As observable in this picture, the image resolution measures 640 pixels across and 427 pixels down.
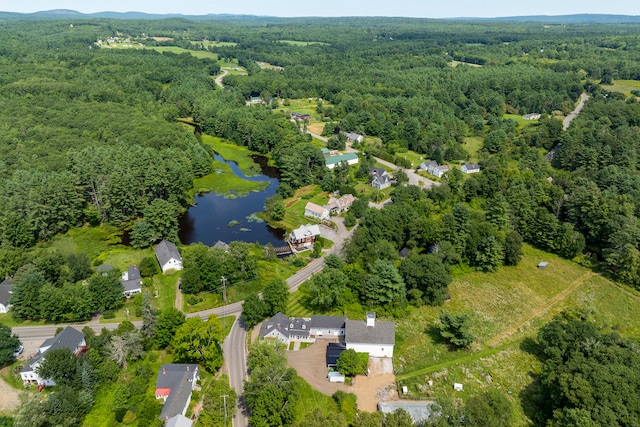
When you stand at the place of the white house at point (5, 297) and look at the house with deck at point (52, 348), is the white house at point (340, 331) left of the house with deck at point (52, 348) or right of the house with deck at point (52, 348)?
left

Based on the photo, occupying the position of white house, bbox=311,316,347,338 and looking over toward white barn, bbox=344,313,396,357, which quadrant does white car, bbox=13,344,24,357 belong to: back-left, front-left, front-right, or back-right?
back-right

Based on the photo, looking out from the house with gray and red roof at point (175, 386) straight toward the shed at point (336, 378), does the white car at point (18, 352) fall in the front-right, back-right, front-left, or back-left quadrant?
back-left

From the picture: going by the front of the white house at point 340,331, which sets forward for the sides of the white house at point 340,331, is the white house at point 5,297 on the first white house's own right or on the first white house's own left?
on the first white house's own right
